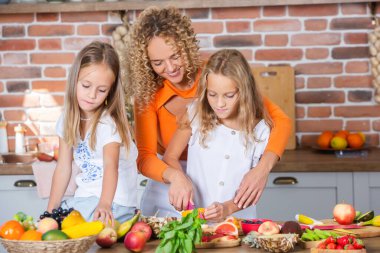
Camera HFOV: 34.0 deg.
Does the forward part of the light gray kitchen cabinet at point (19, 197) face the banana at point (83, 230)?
yes

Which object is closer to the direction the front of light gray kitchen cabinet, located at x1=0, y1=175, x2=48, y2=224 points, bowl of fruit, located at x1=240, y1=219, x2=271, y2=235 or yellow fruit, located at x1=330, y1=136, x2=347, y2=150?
the bowl of fruit

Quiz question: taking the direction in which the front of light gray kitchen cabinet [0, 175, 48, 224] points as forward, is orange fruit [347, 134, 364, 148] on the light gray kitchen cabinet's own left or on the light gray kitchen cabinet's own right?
on the light gray kitchen cabinet's own left

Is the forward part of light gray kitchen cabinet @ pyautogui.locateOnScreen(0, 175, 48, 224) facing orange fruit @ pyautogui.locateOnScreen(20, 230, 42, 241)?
yes

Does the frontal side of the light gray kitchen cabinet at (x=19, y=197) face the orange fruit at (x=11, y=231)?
yes

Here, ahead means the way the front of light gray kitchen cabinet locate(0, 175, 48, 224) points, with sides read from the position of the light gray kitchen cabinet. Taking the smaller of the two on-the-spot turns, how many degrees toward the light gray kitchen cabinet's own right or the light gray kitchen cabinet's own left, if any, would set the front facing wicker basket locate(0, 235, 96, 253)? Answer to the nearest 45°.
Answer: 0° — it already faces it

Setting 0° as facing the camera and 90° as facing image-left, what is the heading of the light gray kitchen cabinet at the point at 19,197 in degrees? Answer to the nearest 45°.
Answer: approximately 0°

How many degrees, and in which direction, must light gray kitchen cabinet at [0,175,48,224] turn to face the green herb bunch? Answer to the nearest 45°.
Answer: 0° — it already faces it
